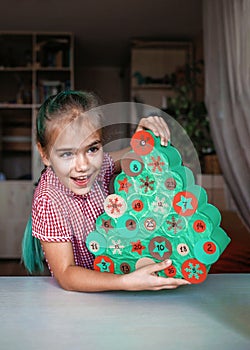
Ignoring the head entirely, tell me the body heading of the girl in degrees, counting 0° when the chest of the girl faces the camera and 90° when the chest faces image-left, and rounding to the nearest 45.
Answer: approximately 315°

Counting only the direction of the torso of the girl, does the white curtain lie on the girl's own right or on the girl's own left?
on the girl's own left

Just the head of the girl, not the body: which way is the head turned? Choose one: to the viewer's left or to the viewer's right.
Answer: to the viewer's right

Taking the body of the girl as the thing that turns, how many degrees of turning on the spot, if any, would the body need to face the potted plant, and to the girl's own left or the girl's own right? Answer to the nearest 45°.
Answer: approximately 135° to the girl's own left
